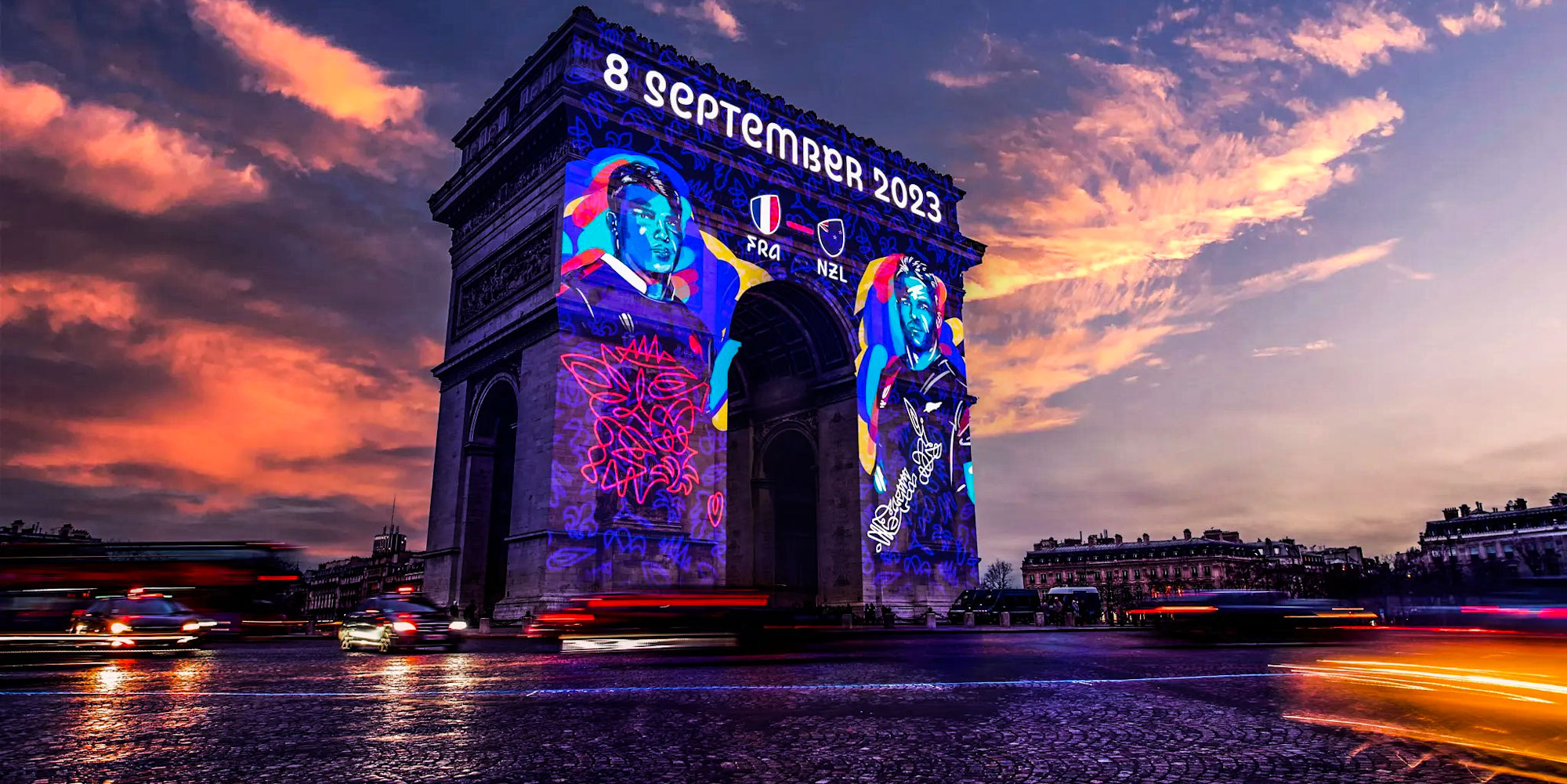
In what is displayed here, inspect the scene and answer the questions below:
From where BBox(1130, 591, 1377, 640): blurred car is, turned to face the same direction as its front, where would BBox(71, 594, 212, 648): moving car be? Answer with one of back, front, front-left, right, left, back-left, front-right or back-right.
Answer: back-right

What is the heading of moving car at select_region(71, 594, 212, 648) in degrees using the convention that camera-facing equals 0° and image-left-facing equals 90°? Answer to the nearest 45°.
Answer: approximately 315°

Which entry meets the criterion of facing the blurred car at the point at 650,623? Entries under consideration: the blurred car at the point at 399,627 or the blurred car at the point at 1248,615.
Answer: the blurred car at the point at 399,627

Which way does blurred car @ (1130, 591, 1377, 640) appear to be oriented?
to the viewer's right

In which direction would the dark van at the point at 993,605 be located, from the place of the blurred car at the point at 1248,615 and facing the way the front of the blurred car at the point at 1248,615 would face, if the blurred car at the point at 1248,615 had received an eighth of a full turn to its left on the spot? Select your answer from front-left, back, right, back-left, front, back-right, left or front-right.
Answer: left

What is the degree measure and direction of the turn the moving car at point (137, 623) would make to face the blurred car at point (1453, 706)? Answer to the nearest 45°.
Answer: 0° — it already faces it

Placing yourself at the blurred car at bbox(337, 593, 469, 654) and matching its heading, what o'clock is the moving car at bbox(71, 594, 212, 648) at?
The moving car is roughly at 5 o'clock from the blurred car.

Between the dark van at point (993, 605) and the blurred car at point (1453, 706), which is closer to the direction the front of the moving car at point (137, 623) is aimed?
the blurred car

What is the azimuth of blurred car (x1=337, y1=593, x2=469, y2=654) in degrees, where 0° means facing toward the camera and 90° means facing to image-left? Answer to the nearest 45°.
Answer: approximately 315°

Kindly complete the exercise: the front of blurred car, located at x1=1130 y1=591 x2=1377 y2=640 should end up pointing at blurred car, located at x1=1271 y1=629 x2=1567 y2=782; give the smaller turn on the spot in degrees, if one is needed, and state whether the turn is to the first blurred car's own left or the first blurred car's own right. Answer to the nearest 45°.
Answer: approximately 90° to the first blurred car's own right
